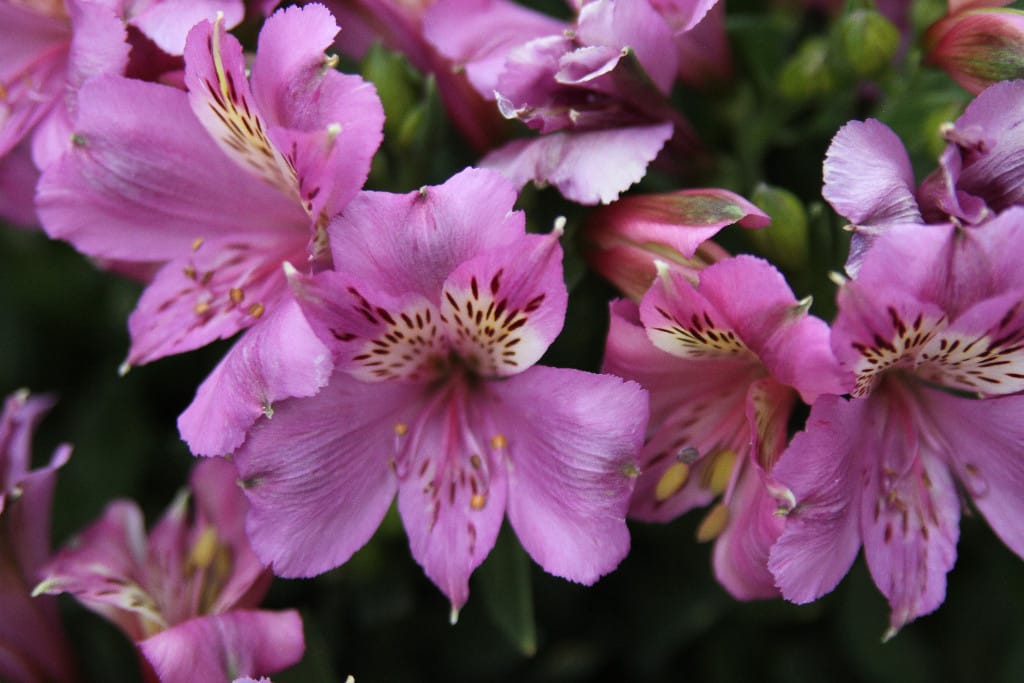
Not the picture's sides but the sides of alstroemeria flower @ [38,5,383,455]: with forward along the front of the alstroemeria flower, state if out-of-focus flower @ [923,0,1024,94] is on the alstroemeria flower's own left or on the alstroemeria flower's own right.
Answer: on the alstroemeria flower's own left

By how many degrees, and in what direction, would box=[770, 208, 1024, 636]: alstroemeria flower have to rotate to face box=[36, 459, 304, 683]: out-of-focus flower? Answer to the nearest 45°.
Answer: approximately 90° to its right

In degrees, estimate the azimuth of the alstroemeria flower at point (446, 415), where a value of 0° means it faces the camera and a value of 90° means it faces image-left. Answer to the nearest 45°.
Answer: approximately 0°

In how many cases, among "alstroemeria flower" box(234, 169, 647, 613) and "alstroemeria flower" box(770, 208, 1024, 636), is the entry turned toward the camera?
2
